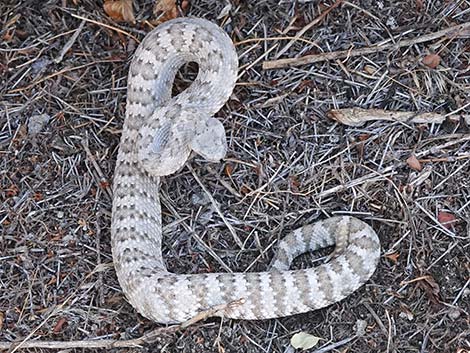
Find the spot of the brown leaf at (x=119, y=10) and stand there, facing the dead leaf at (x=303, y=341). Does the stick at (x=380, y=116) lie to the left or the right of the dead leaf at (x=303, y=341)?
left

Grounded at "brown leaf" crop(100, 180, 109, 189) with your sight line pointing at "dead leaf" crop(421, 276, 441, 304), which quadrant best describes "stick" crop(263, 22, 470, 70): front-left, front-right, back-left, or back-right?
front-left

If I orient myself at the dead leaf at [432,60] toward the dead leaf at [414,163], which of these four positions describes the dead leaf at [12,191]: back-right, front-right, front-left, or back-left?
front-right
